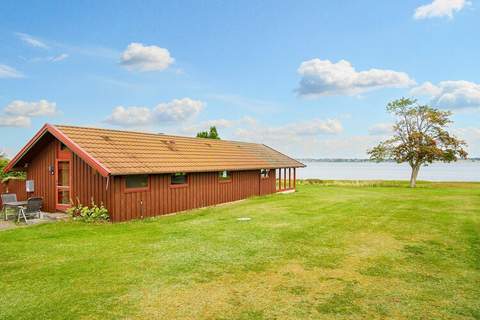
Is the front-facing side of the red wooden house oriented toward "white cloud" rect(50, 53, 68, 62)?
no

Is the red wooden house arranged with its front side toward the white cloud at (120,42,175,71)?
no

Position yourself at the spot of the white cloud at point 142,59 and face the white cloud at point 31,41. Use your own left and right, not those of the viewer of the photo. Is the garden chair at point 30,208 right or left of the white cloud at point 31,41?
left
